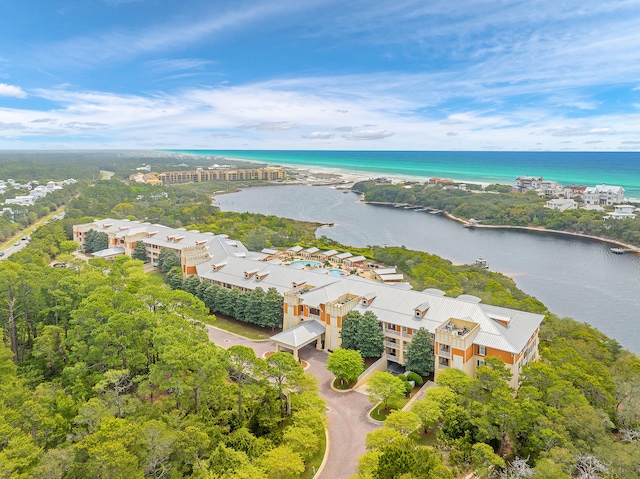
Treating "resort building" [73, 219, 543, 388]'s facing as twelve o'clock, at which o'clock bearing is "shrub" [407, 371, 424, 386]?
The shrub is roughly at 10 o'clock from the resort building.

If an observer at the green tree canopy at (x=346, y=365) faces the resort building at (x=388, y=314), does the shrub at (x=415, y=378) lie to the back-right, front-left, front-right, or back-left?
front-right

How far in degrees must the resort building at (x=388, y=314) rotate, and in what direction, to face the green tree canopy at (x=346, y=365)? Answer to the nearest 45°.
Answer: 0° — it already faces it
